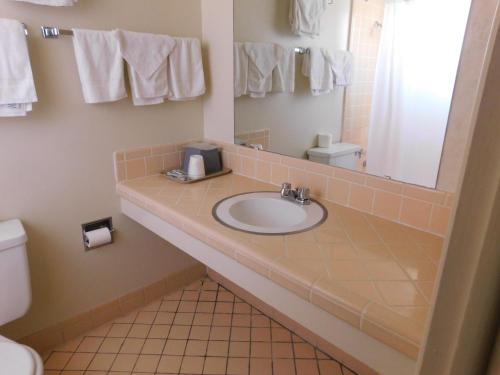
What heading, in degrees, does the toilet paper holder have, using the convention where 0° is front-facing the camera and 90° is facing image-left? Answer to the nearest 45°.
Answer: approximately 315°

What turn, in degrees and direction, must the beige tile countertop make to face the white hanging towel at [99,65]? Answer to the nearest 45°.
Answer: approximately 90° to its right

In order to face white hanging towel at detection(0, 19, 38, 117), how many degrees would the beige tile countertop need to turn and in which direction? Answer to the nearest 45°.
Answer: approximately 45° to its right

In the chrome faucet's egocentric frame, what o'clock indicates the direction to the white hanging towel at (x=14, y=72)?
The white hanging towel is roughly at 1 o'clock from the chrome faucet.

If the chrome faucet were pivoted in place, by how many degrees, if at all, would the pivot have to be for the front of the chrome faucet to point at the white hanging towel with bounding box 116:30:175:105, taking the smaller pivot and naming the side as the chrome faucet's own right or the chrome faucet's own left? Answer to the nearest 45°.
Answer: approximately 45° to the chrome faucet's own right

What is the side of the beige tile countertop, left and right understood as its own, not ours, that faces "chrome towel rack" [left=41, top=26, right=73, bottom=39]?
right

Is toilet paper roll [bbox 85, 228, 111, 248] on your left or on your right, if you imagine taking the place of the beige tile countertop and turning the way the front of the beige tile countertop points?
on your right

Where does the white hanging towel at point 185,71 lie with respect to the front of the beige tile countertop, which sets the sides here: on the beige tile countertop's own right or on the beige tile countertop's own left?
on the beige tile countertop's own right
